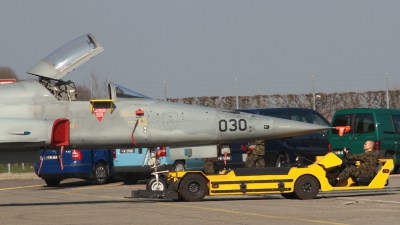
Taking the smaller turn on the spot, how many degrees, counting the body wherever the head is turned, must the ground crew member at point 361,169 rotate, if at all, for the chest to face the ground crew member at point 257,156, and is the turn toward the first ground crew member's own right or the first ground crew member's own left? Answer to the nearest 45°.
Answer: approximately 45° to the first ground crew member's own right

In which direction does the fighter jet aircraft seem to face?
to the viewer's right

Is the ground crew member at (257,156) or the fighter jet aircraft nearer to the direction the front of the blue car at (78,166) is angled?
the ground crew member

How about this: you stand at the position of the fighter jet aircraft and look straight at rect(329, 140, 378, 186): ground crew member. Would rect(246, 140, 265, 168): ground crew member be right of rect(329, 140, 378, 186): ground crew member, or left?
left

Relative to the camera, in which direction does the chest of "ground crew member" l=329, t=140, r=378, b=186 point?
to the viewer's left

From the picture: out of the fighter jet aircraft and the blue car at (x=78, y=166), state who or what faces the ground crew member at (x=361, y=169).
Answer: the fighter jet aircraft

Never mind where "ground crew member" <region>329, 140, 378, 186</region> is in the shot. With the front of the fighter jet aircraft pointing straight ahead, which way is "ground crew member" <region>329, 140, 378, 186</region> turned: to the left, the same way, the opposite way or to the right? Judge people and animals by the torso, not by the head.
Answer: the opposite way

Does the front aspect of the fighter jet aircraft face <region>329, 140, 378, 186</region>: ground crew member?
yes
